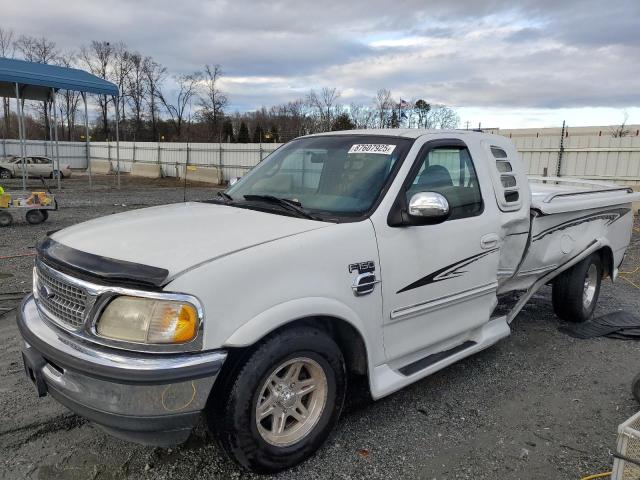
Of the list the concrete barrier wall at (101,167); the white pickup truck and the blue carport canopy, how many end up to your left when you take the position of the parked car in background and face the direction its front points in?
2

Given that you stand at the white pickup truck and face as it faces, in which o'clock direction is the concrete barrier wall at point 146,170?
The concrete barrier wall is roughly at 4 o'clock from the white pickup truck.

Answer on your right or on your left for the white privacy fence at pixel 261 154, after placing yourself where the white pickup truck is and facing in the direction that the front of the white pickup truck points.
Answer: on your right

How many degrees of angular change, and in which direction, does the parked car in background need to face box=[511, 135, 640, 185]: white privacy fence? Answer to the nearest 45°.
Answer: approximately 135° to its left

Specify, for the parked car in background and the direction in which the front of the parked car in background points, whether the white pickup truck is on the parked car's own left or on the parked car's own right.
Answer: on the parked car's own left

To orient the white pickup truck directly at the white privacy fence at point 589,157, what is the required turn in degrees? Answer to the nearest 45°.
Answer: approximately 180°

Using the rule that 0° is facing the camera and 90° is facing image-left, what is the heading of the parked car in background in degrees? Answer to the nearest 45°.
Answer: approximately 90°

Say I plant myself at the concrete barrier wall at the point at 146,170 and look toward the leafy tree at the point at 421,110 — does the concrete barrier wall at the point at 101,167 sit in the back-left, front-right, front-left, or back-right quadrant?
back-left

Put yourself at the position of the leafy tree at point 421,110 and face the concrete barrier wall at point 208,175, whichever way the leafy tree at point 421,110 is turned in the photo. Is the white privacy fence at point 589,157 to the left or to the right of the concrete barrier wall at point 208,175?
left

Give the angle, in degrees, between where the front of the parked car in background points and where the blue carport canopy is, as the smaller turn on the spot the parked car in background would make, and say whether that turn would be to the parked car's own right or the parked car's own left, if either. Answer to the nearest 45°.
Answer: approximately 90° to the parked car's own left
